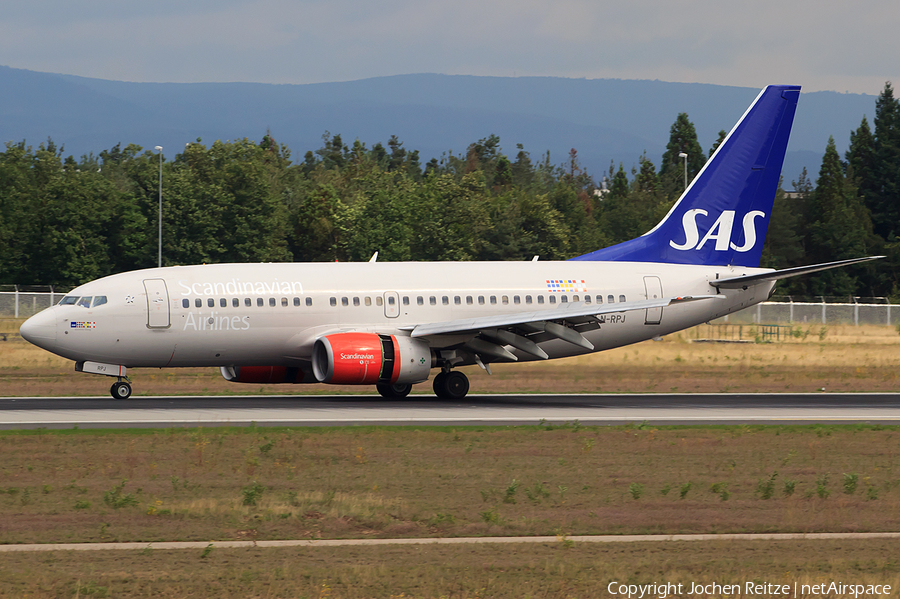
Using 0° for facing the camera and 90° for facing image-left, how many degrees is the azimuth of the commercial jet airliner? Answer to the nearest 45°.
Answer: approximately 90°
